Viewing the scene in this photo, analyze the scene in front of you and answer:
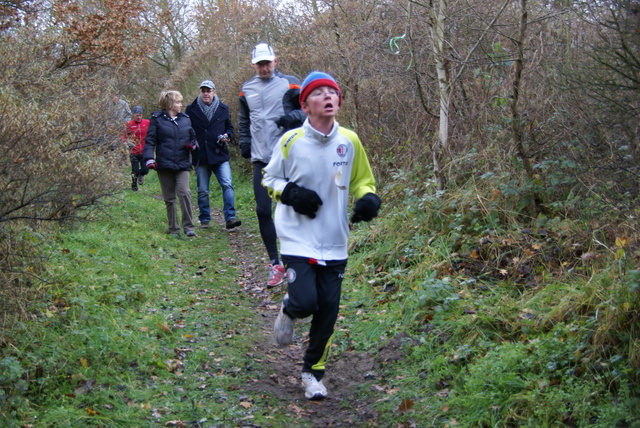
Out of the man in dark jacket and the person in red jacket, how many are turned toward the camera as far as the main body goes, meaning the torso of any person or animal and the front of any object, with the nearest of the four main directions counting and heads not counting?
2

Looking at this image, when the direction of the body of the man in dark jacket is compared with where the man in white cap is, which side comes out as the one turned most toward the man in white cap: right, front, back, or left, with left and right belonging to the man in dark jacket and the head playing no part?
front

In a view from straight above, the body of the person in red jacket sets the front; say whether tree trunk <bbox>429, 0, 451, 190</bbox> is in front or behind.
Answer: in front

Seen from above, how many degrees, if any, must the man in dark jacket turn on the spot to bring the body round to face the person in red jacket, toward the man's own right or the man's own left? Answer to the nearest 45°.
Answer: approximately 180°

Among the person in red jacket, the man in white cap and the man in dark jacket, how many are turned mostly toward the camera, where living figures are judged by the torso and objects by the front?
3

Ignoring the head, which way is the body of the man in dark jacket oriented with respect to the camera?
toward the camera

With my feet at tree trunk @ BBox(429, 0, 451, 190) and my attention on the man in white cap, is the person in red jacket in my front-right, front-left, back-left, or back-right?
front-right

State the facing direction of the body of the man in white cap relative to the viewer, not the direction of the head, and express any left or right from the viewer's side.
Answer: facing the viewer

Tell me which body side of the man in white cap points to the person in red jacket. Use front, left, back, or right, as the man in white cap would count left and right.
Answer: back

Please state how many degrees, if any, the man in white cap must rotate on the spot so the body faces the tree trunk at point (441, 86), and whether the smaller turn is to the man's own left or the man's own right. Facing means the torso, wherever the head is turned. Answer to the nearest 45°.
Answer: approximately 90° to the man's own left
